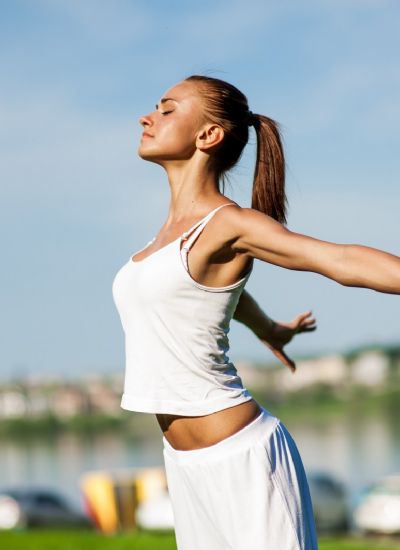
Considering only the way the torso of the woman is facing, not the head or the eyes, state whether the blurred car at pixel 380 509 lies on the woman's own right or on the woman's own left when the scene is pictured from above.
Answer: on the woman's own right

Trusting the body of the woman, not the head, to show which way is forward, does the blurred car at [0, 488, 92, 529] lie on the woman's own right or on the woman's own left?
on the woman's own right

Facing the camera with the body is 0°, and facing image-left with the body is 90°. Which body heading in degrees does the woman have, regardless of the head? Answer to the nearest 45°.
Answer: approximately 90°

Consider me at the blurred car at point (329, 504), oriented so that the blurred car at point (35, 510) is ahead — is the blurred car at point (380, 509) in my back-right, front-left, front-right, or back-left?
back-left

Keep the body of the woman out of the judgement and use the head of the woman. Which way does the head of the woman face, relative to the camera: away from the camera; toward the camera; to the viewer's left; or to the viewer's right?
to the viewer's left
